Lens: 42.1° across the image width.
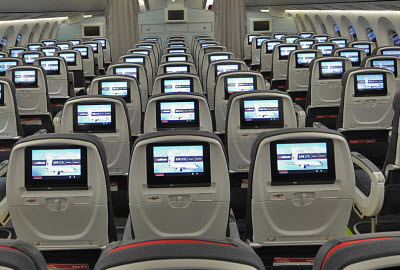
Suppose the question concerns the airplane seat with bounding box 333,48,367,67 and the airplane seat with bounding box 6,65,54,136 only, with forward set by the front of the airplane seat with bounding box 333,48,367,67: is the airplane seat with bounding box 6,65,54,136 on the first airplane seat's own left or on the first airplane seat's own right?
on the first airplane seat's own left

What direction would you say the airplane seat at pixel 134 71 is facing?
away from the camera

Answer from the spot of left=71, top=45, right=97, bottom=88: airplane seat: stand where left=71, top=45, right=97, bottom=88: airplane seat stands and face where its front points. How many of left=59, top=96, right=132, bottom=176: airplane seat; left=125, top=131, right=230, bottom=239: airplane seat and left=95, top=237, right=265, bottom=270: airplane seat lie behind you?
3

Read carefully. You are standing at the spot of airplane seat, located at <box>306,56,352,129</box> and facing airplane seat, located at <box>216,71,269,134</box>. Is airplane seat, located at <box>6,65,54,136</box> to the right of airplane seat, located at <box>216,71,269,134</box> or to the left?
right

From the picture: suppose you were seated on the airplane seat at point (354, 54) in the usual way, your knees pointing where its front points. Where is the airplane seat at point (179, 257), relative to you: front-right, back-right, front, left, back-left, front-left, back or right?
back

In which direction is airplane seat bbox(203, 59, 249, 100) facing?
away from the camera

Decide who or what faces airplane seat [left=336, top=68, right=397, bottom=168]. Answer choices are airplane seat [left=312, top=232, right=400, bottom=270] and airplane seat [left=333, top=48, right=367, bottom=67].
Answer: airplane seat [left=312, top=232, right=400, bottom=270]

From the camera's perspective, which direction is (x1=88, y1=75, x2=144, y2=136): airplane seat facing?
away from the camera

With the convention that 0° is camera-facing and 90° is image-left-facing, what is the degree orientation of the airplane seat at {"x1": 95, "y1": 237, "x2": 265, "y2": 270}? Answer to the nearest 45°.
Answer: approximately 180°

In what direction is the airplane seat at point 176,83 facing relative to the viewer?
away from the camera

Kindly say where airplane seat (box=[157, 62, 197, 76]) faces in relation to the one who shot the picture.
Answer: facing away from the viewer

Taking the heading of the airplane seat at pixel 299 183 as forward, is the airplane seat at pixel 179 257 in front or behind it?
behind

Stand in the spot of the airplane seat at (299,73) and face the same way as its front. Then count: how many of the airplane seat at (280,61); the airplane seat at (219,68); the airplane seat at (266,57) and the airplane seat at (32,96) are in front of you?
2

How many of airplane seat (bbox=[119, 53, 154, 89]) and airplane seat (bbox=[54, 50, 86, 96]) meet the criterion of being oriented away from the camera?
2

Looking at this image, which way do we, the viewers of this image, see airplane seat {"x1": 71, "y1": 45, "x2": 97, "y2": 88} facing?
facing away from the viewer
